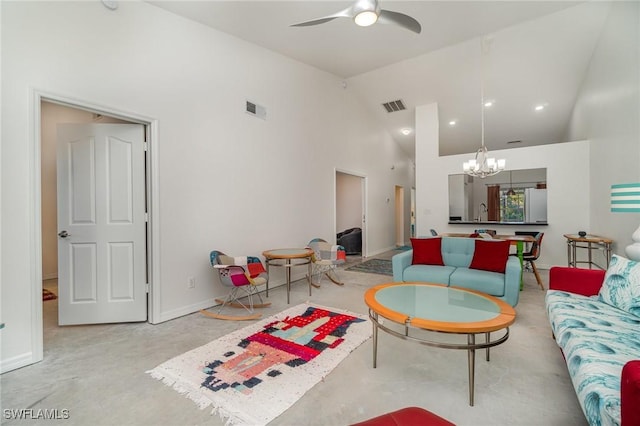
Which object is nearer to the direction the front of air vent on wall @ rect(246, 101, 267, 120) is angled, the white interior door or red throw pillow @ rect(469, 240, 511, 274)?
the red throw pillow

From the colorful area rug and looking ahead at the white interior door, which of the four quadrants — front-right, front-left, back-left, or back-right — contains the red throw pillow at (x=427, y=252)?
back-right

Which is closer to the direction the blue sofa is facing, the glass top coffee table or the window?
the glass top coffee table

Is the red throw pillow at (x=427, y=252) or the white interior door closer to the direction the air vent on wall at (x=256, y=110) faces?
the red throw pillow

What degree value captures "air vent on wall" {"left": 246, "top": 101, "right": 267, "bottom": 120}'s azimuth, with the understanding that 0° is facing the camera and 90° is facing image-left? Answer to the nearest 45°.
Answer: approximately 315°

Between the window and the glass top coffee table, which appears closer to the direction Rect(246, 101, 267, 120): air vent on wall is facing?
the glass top coffee table

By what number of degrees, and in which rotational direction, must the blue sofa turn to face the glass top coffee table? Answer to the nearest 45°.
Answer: approximately 45° to its left

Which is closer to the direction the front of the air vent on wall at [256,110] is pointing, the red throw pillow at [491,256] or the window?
the red throw pillow

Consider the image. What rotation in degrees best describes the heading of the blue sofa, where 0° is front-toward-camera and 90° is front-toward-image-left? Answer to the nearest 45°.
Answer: approximately 45°
